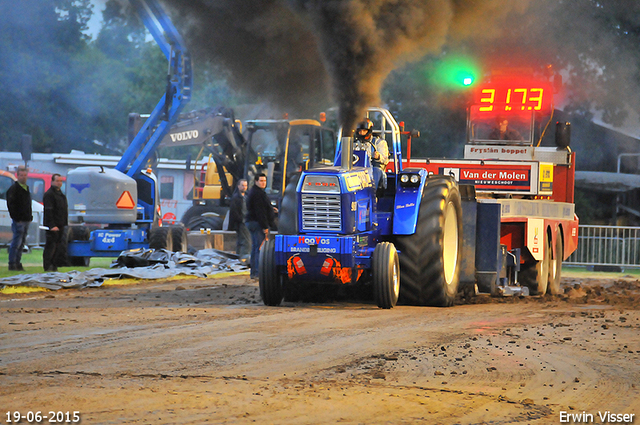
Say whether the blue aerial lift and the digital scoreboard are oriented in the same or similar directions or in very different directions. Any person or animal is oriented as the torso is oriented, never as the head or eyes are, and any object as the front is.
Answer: very different directions

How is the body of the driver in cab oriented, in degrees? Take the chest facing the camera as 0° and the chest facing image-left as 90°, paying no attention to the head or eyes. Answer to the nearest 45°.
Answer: approximately 45°

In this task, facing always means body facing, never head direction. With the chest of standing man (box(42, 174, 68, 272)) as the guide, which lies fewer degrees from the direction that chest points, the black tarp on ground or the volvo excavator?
the black tarp on ground

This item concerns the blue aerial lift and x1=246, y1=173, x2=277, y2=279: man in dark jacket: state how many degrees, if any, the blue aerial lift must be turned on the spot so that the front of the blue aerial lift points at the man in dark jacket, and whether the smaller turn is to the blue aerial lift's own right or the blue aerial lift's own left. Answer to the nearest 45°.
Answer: approximately 90° to the blue aerial lift's own right

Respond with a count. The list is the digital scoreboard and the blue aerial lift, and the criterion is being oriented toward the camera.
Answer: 1
